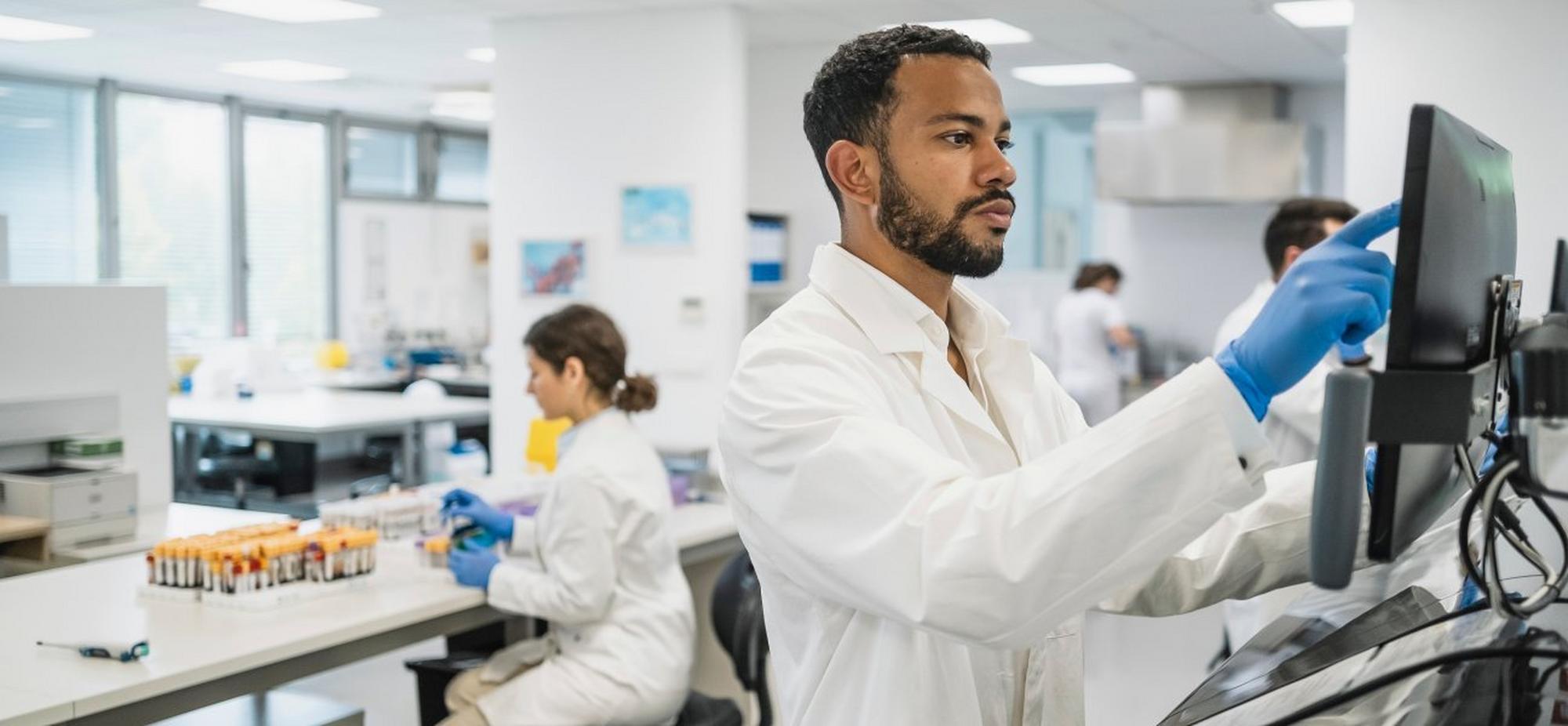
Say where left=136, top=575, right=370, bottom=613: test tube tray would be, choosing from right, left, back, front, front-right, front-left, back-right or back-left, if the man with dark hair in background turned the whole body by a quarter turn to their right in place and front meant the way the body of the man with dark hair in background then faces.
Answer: front-right

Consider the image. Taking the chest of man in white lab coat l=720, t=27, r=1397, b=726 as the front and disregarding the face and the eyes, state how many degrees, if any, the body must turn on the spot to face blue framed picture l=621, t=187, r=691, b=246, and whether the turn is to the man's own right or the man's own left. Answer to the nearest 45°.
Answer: approximately 135° to the man's own left

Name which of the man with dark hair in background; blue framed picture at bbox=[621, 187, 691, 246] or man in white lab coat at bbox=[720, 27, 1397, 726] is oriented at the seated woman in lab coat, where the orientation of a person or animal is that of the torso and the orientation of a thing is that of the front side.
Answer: the blue framed picture

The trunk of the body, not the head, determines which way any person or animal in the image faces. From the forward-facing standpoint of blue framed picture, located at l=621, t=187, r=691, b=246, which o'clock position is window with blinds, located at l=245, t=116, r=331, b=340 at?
The window with blinds is roughly at 5 o'clock from the blue framed picture.

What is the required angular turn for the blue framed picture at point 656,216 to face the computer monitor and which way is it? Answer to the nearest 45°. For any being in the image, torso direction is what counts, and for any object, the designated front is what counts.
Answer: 0° — it already faces it

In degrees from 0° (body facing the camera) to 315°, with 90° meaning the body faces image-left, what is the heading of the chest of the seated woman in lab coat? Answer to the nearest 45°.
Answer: approximately 90°

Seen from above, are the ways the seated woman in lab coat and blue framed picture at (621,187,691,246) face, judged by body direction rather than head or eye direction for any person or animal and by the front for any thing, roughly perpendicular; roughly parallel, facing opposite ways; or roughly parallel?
roughly perpendicular

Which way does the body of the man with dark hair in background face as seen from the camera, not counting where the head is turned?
to the viewer's right
